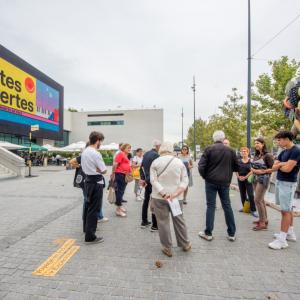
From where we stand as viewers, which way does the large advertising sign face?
facing the viewer and to the right of the viewer

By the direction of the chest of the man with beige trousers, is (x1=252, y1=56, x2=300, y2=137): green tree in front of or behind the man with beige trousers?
in front

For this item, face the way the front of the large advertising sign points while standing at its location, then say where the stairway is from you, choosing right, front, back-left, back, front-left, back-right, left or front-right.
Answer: front-right

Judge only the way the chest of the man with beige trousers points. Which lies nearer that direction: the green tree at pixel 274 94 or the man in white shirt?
the green tree

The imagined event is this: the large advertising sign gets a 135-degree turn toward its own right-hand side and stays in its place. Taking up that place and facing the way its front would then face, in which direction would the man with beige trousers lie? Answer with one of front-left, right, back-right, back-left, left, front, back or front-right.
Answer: left

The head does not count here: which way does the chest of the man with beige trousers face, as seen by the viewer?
away from the camera

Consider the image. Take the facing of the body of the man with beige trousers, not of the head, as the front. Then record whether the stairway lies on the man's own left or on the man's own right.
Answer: on the man's own left

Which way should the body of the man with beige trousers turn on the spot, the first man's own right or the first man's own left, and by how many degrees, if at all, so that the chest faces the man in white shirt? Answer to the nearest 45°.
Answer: approximately 90° to the first man's own left

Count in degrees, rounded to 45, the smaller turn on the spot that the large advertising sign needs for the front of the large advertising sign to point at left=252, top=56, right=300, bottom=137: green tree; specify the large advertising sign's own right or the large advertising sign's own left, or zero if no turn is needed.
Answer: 0° — it already faces it

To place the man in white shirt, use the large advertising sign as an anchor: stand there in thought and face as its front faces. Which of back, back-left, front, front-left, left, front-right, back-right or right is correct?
front-right
